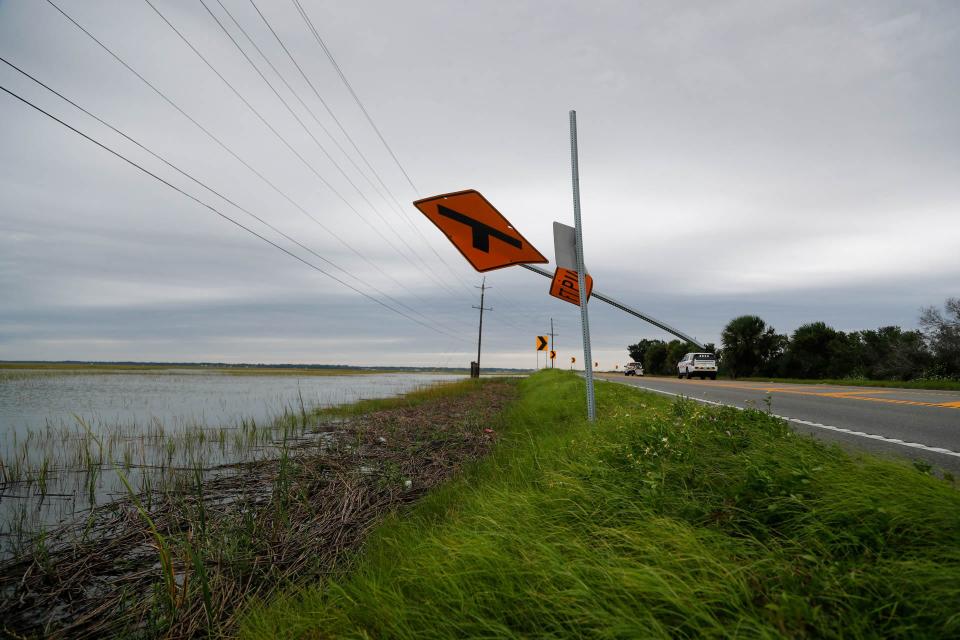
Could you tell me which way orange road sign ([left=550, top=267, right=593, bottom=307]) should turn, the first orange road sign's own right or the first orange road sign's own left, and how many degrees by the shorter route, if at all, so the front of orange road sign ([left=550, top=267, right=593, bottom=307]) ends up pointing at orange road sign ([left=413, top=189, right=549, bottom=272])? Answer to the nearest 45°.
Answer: approximately 45° to the first orange road sign's own right

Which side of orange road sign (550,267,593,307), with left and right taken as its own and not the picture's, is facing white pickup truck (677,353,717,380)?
back

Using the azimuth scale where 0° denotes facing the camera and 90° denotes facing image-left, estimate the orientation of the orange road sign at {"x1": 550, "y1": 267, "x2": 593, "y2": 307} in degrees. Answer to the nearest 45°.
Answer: approximately 0°

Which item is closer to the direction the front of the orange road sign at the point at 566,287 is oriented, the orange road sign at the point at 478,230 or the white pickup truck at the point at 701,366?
the orange road sign
